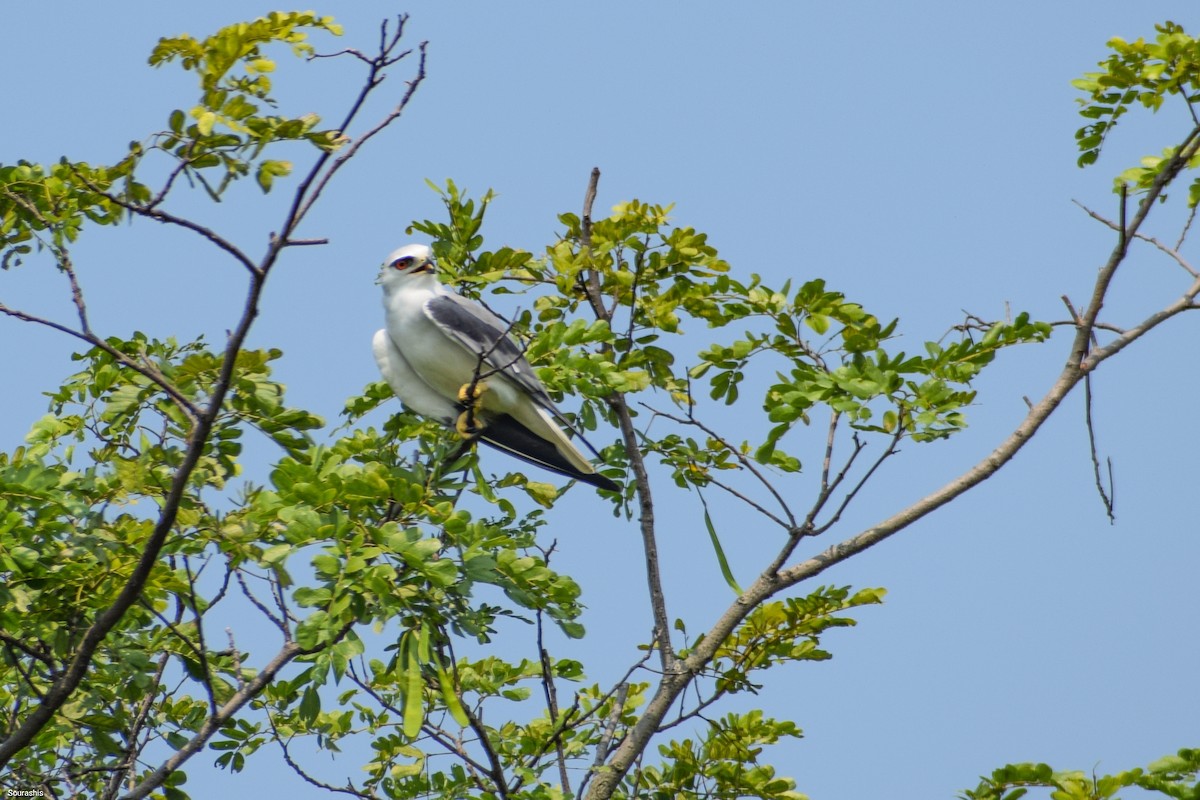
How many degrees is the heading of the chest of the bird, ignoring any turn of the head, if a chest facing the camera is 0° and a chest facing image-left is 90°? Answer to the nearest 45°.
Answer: approximately 45°
